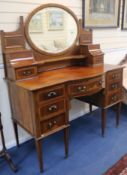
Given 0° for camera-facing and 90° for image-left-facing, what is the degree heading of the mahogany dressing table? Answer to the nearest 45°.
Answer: approximately 315°

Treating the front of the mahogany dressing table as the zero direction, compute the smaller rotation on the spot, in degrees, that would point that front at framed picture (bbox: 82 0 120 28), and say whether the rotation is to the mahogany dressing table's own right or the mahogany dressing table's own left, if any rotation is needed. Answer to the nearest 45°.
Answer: approximately 90° to the mahogany dressing table's own left

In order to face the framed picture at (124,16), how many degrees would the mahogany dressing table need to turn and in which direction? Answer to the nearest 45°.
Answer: approximately 90° to its left
